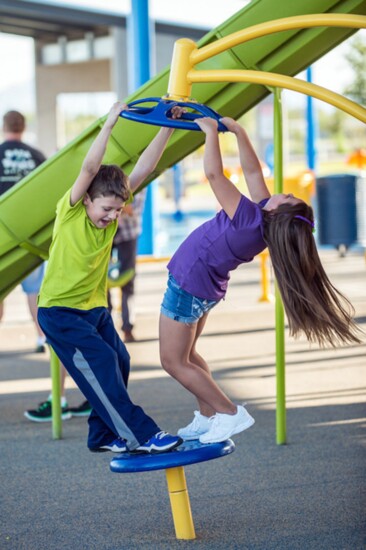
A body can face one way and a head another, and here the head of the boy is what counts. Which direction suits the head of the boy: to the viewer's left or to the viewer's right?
to the viewer's right

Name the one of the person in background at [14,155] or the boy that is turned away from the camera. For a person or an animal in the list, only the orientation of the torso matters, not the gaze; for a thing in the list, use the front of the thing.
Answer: the person in background

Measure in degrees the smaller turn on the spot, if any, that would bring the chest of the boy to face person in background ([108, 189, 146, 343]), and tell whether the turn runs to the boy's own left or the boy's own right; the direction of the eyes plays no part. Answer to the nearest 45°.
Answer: approximately 135° to the boy's own left

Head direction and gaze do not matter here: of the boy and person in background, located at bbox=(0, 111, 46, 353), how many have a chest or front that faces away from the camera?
1

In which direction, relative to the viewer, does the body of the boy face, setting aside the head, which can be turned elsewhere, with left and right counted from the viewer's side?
facing the viewer and to the right of the viewer

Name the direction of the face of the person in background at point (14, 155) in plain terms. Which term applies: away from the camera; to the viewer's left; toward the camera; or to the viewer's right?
away from the camera

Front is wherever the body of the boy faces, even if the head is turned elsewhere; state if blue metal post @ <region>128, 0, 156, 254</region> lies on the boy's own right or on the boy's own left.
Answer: on the boy's own left

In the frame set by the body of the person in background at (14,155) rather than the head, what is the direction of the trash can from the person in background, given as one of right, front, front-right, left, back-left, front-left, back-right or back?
front-right

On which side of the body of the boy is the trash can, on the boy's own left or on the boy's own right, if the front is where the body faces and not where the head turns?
on the boy's own left

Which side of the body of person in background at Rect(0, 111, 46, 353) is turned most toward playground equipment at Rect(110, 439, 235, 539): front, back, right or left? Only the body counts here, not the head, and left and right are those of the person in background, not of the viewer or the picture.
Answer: back

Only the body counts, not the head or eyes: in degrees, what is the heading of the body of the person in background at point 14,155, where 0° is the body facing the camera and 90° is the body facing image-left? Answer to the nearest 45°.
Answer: approximately 180°

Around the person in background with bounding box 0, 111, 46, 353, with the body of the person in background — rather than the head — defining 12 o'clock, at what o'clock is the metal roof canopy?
The metal roof canopy is roughly at 12 o'clock from the person in background.

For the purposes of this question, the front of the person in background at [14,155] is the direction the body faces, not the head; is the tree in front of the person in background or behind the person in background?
in front

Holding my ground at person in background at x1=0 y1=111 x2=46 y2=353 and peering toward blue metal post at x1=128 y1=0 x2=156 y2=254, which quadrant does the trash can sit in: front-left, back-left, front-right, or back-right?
front-right
